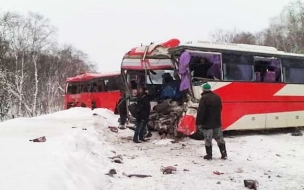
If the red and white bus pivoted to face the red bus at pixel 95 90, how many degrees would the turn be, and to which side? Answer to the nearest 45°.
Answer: approximately 90° to its right

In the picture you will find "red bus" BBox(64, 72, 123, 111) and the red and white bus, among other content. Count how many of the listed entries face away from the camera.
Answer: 0

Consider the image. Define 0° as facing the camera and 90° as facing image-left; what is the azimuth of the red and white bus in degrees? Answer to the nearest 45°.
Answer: approximately 45°

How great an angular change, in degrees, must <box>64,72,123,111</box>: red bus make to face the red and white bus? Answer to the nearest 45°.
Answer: approximately 45° to its left

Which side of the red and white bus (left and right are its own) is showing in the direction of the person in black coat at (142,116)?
front
